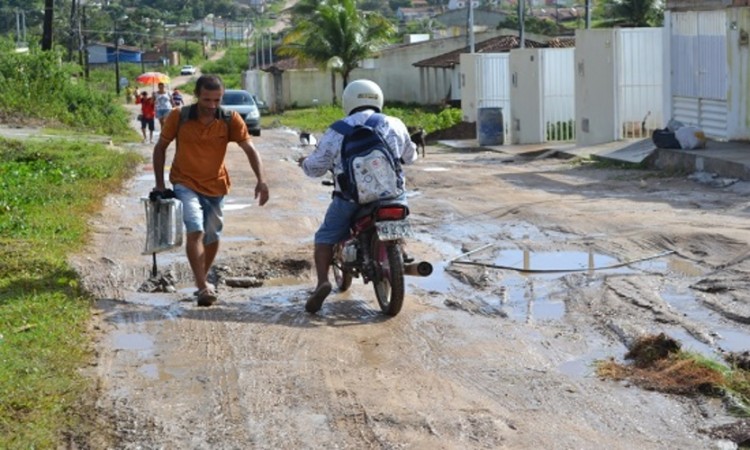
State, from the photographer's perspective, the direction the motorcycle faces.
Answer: facing away from the viewer and to the left of the viewer

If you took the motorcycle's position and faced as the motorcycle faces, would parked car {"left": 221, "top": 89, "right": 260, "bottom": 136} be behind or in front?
in front

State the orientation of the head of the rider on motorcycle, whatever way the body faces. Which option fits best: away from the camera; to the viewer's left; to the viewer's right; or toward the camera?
away from the camera

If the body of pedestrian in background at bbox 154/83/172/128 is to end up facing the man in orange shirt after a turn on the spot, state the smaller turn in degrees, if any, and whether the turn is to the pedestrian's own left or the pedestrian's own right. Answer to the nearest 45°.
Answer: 0° — they already face them

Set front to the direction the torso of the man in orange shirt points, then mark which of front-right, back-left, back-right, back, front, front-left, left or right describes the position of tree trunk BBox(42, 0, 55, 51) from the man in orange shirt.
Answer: back

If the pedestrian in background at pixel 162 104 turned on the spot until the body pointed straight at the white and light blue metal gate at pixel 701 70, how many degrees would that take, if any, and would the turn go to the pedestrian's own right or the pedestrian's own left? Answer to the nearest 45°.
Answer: approximately 45° to the pedestrian's own left

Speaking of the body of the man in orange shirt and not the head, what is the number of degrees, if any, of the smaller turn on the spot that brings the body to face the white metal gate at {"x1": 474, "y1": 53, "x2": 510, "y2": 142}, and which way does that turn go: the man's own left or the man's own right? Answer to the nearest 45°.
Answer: approximately 180°

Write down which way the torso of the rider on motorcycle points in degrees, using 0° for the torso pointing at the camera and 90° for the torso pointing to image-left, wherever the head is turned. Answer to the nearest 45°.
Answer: approximately 135°

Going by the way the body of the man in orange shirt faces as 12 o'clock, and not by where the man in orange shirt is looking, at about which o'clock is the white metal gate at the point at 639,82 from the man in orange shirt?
The white metal gate is roughly at 7 o'clock from the man in orange shirt.
